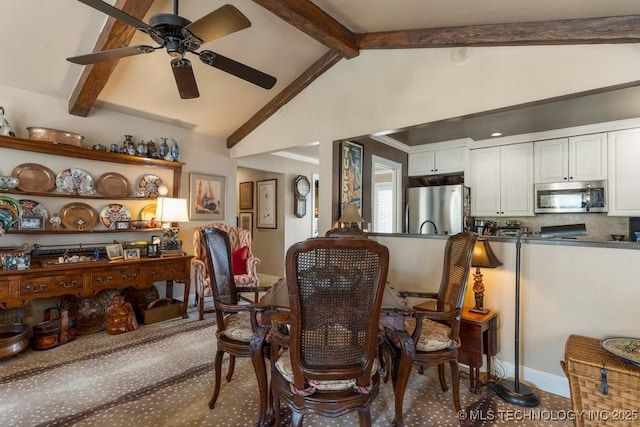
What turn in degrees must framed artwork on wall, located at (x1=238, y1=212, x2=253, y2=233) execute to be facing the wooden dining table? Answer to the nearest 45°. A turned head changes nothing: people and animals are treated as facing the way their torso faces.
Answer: approximately 45° to its left

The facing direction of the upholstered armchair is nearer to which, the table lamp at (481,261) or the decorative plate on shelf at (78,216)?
the table lamp

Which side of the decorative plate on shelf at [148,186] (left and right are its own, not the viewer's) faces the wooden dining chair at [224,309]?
front

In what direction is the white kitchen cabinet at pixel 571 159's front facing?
toward the camera

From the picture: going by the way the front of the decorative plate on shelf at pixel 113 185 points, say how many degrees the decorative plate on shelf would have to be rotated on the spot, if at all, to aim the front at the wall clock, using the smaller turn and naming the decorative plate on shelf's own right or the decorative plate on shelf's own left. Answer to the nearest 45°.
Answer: approximately 90° to the decorative plate on shelf's own left

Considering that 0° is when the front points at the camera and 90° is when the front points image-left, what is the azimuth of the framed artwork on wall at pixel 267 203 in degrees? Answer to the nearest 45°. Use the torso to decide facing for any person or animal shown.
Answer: approximately 45°

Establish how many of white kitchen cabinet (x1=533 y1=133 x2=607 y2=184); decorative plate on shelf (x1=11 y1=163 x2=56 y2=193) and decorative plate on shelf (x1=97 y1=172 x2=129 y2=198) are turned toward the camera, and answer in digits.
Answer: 3

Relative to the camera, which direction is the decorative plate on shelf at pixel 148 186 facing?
toward the camera

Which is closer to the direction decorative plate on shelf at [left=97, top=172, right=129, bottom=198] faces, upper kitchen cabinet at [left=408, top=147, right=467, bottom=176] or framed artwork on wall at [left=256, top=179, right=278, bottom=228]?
the upper kitchen cabinet

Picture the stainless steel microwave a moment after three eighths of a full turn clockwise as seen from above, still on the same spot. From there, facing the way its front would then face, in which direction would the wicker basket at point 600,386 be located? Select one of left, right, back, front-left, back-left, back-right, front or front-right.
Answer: back-left

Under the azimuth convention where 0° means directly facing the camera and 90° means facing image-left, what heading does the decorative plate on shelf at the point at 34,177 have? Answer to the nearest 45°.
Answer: approximately 0°

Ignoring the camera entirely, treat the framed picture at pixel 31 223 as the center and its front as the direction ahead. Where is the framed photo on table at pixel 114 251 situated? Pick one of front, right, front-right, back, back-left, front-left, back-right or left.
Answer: left

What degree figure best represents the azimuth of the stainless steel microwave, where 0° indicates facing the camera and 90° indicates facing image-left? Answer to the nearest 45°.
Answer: approximately 0°

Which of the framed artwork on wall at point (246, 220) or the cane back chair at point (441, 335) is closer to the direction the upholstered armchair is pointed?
the cane back chair

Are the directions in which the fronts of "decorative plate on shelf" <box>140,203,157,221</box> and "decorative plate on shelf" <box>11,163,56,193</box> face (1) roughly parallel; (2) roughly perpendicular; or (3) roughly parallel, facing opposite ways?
roughly parallel
